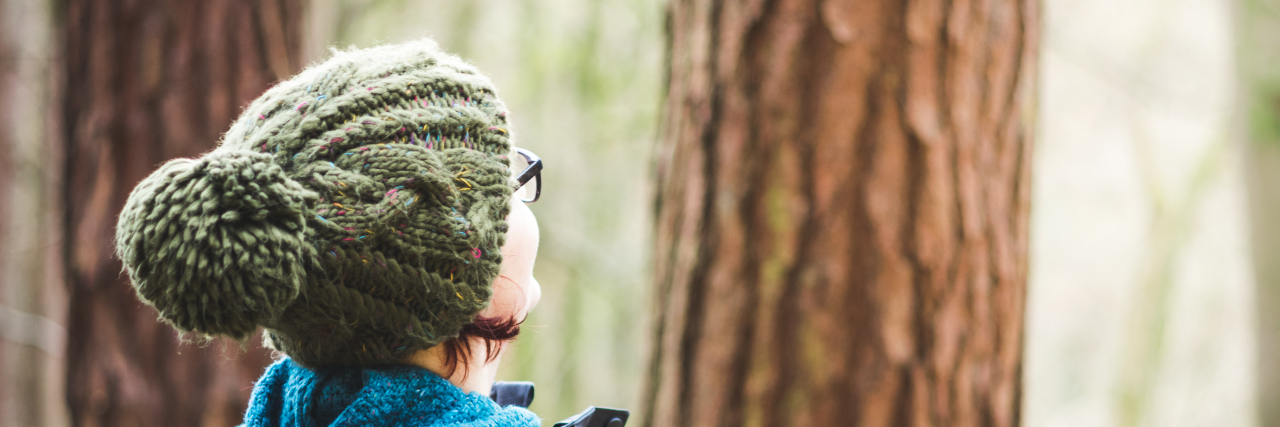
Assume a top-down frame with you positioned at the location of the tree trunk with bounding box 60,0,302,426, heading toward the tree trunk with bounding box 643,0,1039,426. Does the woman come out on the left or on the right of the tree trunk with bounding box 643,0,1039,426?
right

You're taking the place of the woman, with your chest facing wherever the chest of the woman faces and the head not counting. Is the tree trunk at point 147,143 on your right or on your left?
on your left

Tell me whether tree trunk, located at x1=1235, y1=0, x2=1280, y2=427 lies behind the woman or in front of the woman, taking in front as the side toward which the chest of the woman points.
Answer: in front

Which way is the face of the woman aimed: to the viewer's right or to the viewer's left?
to the viewer's right

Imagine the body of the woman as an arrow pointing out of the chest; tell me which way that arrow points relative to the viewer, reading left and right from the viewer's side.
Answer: facing away from the viewer and to the right of the viewer

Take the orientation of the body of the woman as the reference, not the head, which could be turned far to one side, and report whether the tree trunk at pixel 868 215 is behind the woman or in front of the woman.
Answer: in front
